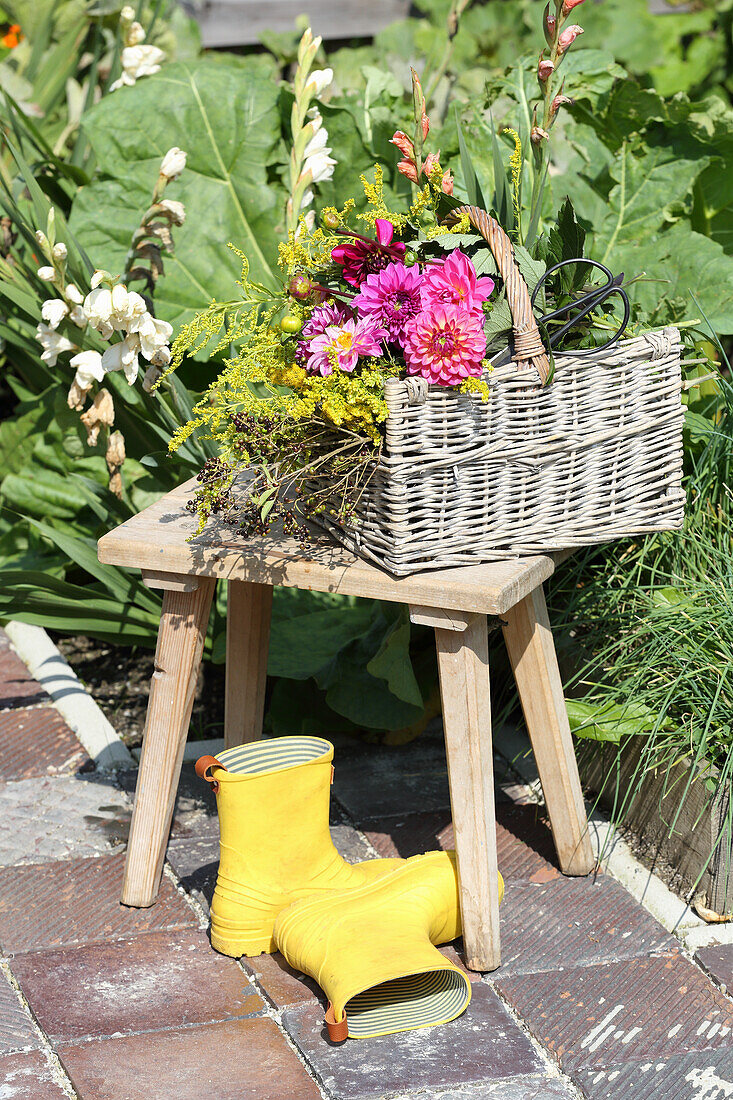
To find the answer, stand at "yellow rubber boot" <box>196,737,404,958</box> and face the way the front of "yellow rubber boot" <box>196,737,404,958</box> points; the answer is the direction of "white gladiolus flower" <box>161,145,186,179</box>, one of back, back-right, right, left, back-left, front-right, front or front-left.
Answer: front-left

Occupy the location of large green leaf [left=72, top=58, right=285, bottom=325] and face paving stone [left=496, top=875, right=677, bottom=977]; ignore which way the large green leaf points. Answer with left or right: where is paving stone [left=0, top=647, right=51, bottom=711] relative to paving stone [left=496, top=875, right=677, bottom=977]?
right

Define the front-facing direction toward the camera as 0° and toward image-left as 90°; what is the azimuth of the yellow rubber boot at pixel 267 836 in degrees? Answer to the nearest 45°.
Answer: approximately 225°
